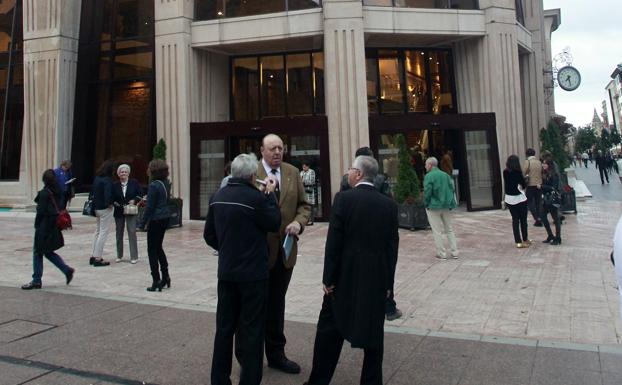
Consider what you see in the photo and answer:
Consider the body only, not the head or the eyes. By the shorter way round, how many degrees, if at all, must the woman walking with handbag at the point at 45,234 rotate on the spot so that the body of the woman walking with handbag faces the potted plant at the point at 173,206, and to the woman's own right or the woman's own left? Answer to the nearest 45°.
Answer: approximately 135° to the woman's own right

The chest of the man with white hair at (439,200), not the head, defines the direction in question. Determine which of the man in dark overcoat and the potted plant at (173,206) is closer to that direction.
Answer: the potted plant

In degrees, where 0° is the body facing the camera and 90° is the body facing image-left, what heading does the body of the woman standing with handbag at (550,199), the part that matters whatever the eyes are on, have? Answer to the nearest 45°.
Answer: approximately 45°

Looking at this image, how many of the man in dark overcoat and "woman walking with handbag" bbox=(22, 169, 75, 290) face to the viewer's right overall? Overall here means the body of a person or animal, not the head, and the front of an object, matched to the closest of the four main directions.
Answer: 0

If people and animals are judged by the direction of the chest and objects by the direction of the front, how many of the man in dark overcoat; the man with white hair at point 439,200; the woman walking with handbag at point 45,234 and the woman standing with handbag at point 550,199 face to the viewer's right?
0

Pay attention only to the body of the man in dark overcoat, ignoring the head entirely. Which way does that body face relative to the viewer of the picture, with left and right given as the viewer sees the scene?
facing away from the viewer and to the left of the viewer

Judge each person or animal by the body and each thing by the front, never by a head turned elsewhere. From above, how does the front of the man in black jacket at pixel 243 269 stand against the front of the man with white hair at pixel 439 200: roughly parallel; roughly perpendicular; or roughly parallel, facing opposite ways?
roughly parallel

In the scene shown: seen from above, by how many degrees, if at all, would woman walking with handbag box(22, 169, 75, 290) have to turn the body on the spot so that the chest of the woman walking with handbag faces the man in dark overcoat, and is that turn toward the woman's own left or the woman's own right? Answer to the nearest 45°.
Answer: approximately 90° to the woman's own left

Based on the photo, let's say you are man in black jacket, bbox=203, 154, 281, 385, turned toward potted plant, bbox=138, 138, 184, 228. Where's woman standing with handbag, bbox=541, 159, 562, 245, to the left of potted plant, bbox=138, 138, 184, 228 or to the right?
right

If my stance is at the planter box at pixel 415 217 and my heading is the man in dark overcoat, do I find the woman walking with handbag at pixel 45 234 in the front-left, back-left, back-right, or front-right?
front-right

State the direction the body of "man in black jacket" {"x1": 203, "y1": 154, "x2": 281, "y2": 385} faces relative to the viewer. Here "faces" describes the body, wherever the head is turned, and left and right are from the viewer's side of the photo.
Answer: facing away from the viewer and to the right of the viewer

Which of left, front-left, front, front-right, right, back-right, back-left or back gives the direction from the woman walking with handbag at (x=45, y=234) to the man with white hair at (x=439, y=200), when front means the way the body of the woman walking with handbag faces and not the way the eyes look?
back

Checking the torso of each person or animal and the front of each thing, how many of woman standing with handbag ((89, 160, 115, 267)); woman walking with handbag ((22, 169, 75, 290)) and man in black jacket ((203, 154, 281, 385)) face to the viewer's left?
1

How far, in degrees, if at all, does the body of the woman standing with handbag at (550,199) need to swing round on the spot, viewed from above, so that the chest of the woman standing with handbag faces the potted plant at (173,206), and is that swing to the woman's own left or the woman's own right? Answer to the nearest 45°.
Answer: approximately 45° to the woman's own right
